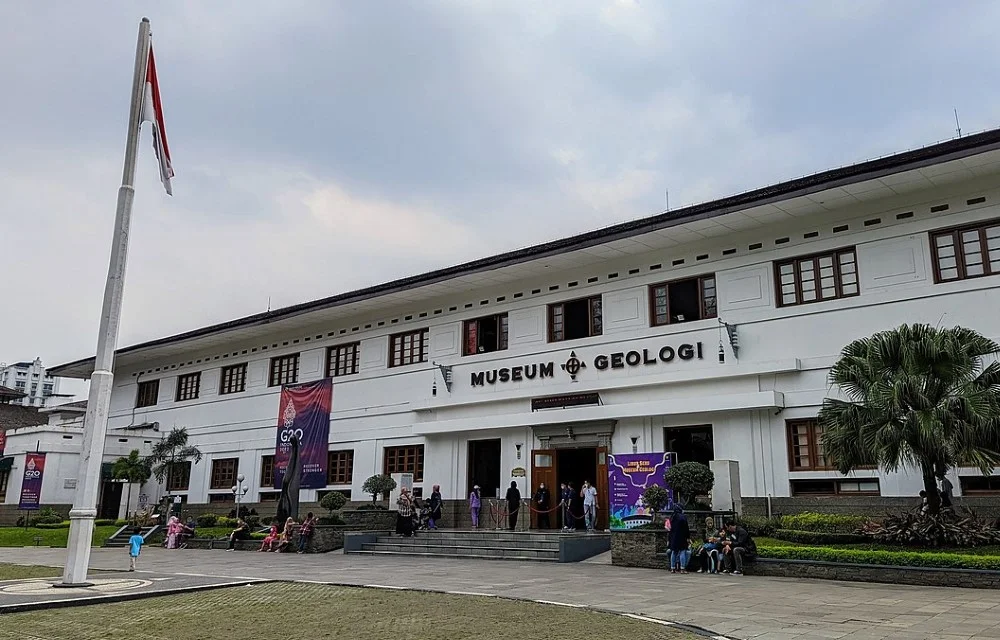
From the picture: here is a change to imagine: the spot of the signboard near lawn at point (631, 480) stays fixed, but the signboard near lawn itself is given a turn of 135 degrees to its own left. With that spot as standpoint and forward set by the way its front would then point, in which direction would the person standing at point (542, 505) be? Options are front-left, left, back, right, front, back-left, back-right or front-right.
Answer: left

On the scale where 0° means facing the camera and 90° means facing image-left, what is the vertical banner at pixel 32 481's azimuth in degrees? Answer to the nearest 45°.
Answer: approximately 0°

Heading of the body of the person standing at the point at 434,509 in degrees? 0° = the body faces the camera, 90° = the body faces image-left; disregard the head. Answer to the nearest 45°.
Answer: approximately 315°

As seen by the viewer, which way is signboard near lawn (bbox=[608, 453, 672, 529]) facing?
toward the camera

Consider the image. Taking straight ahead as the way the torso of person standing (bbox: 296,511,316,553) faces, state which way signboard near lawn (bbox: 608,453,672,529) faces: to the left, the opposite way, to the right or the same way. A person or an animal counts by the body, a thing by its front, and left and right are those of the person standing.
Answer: the same way

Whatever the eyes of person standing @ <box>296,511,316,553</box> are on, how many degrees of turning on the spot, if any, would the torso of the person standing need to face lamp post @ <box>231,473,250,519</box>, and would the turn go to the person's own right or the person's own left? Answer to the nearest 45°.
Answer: approximately 135° to the person's own right

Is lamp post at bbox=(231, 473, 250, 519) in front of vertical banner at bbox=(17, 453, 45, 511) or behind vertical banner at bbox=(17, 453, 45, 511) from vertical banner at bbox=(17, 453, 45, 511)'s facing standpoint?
in front

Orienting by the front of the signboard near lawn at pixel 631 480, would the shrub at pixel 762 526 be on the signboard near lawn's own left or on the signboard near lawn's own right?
on the signboard near lawn's own left

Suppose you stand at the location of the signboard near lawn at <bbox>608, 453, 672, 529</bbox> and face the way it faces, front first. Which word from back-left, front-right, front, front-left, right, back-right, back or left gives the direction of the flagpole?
front-right

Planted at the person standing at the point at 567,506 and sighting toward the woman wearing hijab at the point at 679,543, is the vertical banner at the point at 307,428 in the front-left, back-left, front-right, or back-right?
back-right

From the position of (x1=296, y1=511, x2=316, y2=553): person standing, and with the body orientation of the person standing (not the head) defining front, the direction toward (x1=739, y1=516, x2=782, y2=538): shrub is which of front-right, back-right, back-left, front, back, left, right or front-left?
left

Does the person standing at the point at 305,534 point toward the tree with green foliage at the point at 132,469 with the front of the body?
no

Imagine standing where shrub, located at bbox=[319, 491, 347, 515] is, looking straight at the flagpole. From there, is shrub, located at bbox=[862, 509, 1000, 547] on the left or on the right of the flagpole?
left

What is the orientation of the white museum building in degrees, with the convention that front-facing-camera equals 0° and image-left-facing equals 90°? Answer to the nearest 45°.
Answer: approximately 45°

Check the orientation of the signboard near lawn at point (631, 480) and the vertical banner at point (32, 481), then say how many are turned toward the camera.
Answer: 2
